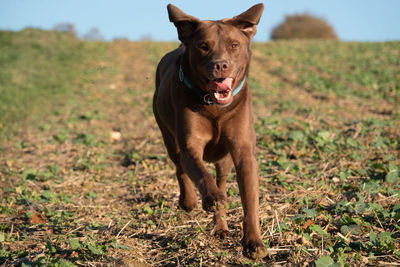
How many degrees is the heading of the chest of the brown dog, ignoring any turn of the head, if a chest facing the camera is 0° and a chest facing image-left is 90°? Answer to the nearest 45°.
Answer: approximately 0°
